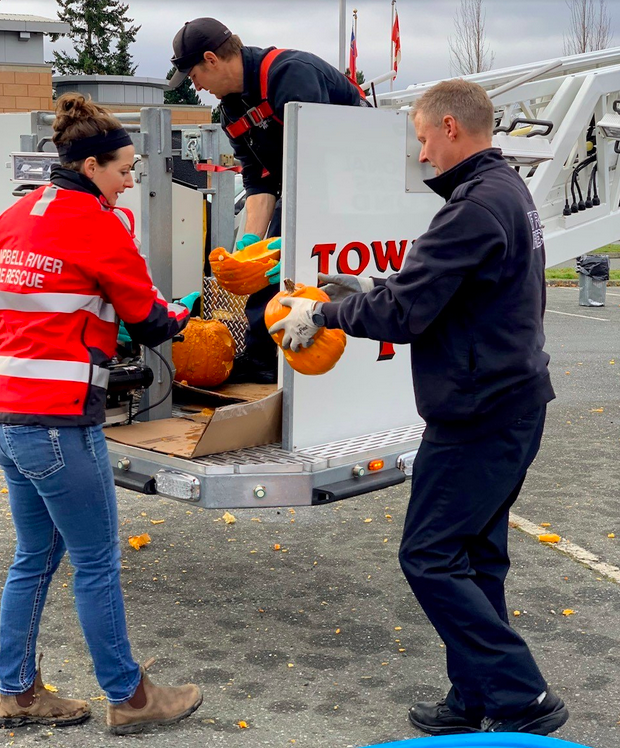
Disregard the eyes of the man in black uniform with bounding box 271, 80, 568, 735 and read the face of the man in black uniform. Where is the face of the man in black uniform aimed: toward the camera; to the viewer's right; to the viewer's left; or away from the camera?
to the viewer's left

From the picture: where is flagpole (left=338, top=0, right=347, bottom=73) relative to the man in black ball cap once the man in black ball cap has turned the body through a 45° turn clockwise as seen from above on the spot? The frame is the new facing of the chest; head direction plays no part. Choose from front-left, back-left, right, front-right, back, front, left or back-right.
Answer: right

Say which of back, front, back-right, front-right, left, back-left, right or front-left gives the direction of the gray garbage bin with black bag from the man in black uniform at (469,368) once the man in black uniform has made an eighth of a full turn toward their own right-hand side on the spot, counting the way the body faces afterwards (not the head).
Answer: front-right

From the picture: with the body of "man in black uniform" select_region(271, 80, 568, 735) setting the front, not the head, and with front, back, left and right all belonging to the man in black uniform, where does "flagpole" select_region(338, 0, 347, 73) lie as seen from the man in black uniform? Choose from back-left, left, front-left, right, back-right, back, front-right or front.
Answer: right

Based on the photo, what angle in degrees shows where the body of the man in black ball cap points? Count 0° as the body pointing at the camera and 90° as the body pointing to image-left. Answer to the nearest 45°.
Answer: approximately 45°

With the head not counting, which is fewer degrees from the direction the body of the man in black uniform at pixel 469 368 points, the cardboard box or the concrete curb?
the cardboard box

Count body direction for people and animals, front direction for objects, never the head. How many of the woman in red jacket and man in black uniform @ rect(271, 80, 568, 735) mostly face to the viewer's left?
1

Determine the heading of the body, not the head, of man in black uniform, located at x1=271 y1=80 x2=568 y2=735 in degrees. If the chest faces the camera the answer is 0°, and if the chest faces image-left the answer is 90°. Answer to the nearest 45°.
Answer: approximately 90°

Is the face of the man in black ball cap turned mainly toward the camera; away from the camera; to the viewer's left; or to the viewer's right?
to the viewer's left

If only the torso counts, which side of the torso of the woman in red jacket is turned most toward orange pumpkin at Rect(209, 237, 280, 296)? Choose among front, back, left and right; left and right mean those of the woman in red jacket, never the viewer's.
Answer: front

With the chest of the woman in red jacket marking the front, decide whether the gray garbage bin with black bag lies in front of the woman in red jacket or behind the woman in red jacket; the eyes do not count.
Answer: in front

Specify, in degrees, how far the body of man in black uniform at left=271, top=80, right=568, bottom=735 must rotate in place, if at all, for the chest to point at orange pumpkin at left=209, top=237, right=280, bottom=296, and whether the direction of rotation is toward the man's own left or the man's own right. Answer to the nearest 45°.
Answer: approximately 45° to the man's own right
